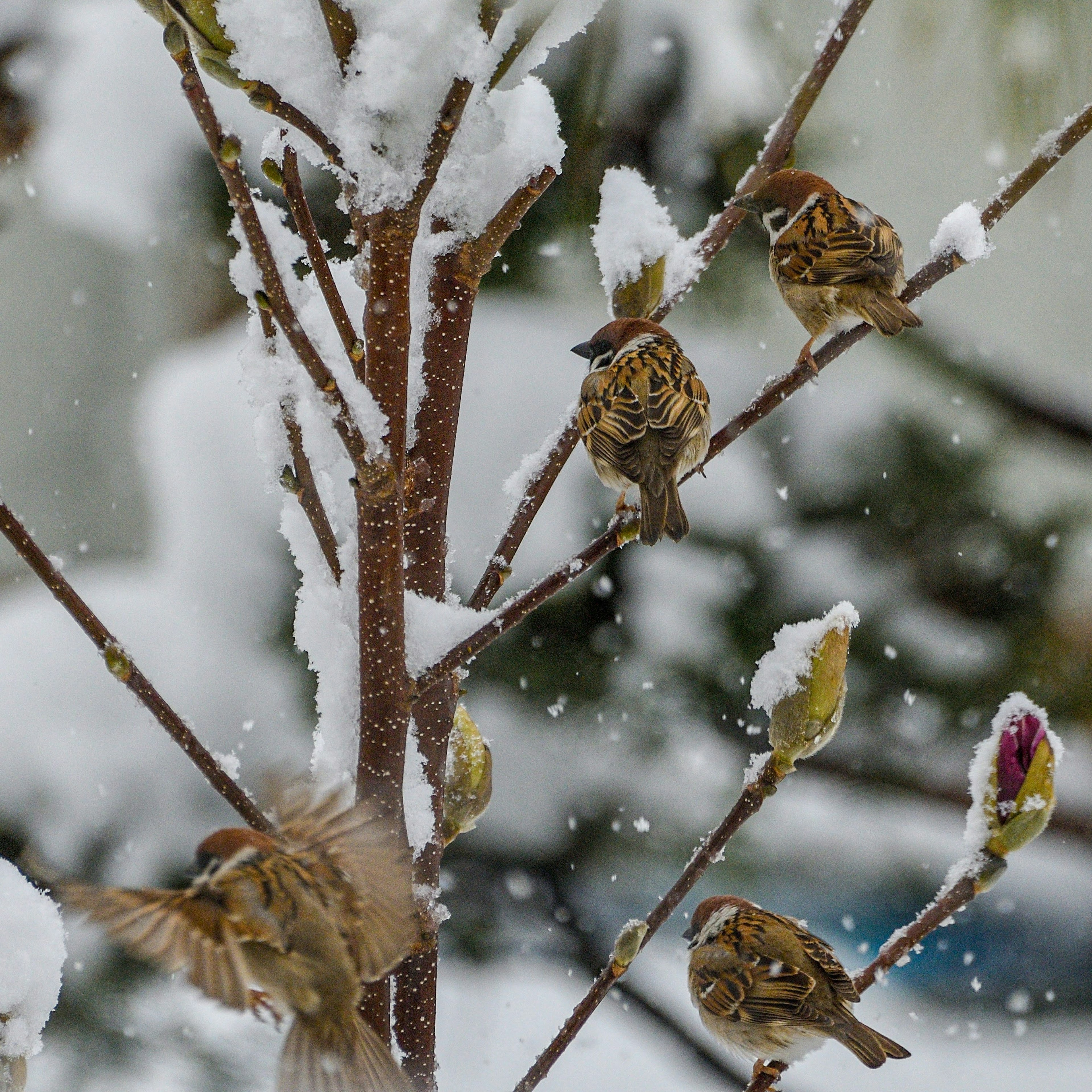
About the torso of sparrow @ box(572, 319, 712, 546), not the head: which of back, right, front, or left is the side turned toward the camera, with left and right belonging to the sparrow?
back

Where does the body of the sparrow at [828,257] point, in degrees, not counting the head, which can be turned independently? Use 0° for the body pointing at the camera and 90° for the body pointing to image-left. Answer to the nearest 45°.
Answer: approximately 135°

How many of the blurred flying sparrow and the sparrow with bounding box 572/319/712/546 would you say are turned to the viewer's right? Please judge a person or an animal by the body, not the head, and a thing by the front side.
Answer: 0

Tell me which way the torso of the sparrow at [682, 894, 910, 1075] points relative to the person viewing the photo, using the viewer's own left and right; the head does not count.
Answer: facing away from the viewer and to the left of the viewer

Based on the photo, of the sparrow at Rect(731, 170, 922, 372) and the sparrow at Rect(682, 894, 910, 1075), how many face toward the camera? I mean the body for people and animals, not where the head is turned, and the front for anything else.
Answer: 0

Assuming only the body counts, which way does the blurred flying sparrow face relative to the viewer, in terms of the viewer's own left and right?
facing away from the viewer and to the left of the viewer
